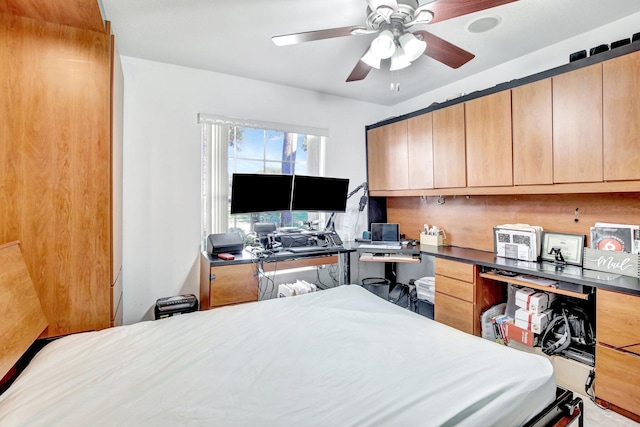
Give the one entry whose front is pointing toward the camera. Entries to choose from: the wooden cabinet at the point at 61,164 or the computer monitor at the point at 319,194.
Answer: the computer monitor

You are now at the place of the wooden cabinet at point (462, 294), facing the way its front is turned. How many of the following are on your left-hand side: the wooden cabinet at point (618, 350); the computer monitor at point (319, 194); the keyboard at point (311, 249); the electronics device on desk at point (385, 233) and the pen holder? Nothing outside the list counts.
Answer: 1

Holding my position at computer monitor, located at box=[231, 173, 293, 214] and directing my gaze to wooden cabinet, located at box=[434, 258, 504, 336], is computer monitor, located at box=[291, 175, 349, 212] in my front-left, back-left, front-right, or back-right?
front-left

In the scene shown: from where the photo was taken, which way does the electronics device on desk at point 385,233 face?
toward the camera

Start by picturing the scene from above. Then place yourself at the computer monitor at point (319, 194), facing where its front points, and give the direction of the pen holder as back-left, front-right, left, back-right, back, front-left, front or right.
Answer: left

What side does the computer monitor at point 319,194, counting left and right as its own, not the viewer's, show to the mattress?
front

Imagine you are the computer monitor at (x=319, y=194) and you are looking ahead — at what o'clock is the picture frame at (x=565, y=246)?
The picture frame is roughly at 10 o'clock from the computer monitor.

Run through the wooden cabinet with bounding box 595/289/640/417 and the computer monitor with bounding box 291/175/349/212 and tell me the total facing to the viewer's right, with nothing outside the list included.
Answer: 0

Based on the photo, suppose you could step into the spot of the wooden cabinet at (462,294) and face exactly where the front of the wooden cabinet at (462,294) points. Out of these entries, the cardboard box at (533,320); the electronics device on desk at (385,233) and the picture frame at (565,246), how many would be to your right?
1

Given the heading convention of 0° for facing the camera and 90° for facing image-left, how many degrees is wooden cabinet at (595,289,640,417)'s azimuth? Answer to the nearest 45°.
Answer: approximately 45°

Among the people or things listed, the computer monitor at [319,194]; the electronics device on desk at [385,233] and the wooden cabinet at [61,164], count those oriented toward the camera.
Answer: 2

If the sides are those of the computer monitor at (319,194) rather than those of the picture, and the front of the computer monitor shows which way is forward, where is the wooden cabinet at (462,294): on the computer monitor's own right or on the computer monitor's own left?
on the computer monitor's own left

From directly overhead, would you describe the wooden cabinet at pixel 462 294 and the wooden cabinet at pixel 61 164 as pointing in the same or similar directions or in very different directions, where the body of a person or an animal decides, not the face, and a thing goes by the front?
very different directions

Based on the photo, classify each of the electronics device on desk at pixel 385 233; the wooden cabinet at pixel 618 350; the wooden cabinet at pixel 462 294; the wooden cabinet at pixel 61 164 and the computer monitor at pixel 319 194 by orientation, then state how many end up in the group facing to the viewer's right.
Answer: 1

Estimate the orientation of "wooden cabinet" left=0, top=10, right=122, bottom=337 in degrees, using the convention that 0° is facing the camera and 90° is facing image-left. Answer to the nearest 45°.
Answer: approximately 270°
